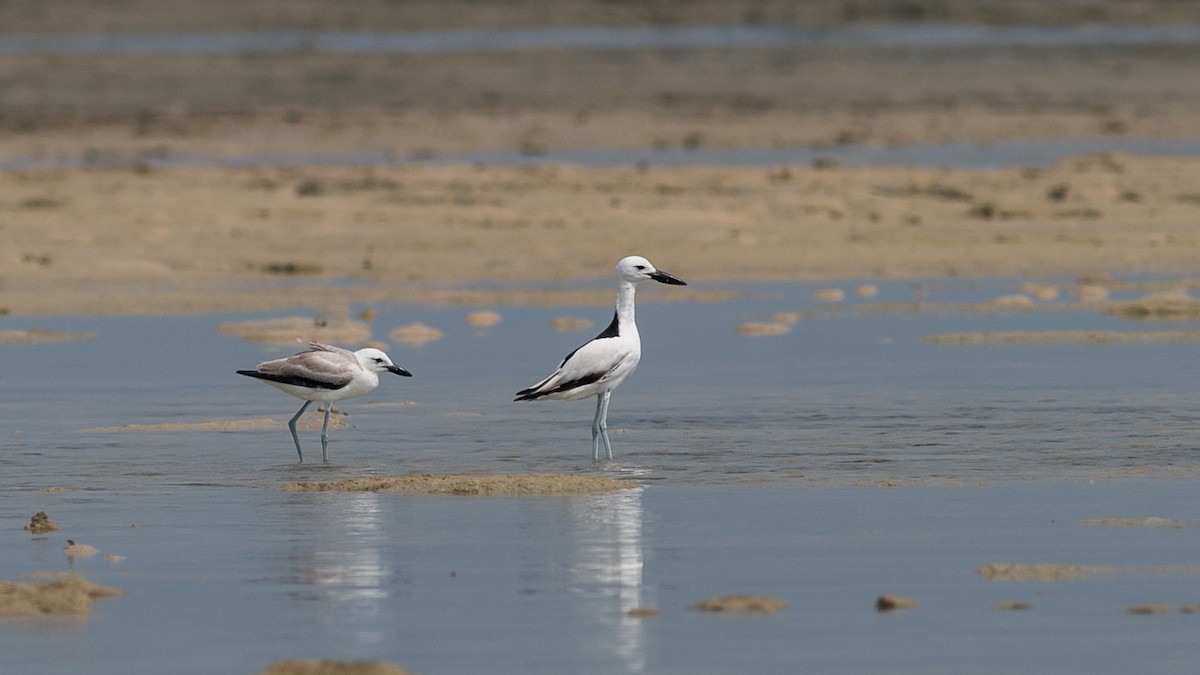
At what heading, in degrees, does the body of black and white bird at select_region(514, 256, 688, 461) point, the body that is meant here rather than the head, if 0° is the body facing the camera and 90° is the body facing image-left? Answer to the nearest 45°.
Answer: approximately 270°

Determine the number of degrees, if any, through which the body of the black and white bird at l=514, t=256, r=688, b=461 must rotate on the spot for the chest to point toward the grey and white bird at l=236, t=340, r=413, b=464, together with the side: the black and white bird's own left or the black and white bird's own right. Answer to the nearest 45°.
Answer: approximately 180°

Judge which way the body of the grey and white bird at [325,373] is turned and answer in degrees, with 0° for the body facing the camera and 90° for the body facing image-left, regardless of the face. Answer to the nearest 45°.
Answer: approximately 270°

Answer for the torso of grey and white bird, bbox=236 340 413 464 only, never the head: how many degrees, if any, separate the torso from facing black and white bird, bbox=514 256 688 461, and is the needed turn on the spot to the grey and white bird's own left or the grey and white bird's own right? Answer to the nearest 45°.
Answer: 0° — it already faces it

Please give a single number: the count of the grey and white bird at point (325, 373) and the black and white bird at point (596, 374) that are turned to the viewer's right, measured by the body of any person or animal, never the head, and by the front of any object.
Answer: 2
